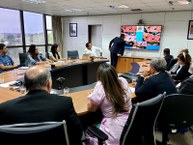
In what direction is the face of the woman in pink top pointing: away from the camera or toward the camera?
away from the camera

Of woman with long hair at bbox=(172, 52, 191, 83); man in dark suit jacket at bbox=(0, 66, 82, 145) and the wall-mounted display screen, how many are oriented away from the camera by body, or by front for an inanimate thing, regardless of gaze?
1

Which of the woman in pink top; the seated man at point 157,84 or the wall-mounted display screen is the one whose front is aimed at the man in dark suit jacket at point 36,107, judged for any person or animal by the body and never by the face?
the wall-mounted display screen

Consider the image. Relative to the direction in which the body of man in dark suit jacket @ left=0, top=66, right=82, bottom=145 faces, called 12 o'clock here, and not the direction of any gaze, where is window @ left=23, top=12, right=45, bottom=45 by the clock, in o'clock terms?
The window is roughly at 12 o'clock from the man in dark suit jacket.

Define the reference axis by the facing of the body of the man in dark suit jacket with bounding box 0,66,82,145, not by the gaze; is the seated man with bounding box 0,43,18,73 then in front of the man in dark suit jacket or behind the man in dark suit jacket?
in front

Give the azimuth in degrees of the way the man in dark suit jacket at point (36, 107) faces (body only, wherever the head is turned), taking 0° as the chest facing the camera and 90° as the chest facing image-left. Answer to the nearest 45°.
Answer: approximately 180°

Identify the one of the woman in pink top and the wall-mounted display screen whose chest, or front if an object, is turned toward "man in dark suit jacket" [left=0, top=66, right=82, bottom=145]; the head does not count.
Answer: the wall-mounted display screen

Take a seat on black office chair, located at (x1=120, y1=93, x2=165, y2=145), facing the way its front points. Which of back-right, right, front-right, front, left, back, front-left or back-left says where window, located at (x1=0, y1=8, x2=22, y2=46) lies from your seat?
front

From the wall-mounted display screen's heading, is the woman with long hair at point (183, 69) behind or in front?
in front

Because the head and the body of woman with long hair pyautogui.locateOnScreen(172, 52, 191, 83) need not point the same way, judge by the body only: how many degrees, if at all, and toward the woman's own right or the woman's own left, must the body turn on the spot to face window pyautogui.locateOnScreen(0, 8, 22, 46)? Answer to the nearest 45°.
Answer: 0° — they already face it

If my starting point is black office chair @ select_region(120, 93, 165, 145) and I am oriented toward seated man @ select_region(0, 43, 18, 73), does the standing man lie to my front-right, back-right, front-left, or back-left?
front-right

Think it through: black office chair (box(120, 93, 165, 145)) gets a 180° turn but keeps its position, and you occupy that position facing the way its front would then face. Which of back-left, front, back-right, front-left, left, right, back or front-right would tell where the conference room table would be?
back

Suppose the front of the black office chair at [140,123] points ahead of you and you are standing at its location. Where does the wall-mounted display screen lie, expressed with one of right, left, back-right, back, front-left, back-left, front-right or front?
front-right

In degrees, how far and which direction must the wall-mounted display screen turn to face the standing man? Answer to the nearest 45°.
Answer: approximately 90° to its right

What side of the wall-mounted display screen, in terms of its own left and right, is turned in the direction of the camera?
front
